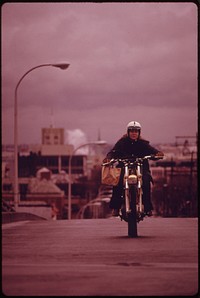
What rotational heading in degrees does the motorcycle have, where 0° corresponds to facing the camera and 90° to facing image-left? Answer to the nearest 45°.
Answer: approximately 0°
